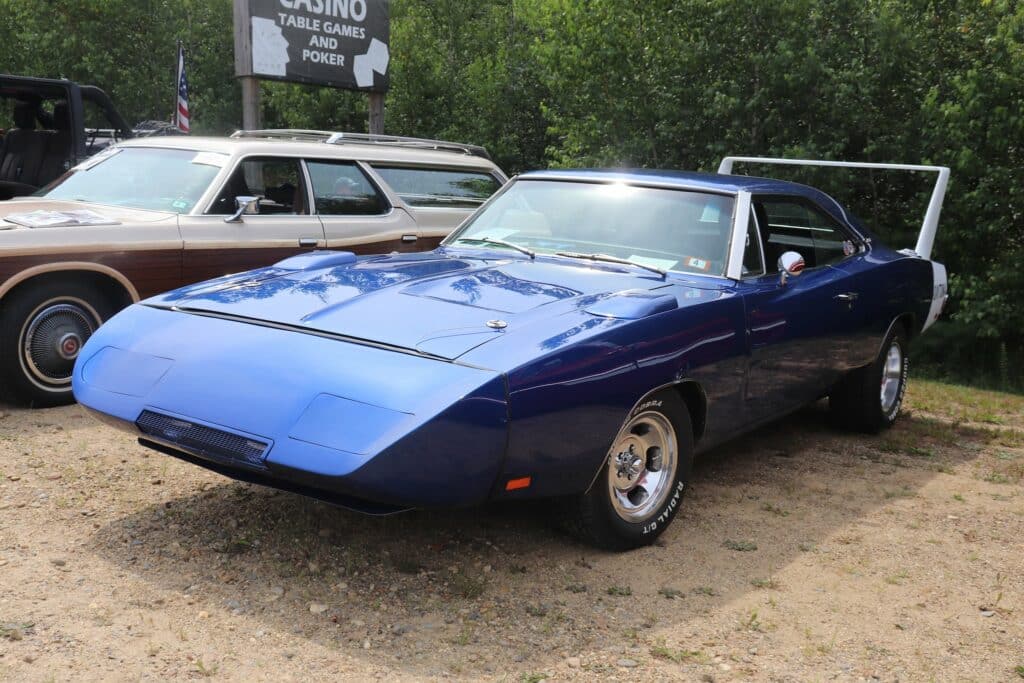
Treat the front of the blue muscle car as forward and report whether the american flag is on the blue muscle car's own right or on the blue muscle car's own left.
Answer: on the blue muscle car's own right

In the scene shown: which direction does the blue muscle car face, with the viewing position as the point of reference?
facing the viewer and to the left of the viewer

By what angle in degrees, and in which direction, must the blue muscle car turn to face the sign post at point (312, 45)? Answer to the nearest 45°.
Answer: approximately 135° to its right
